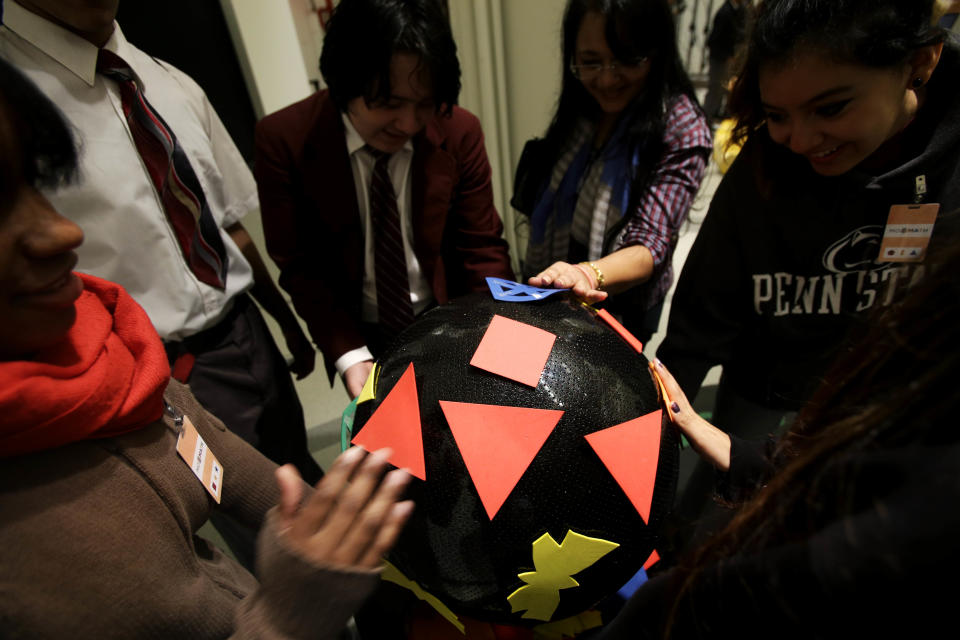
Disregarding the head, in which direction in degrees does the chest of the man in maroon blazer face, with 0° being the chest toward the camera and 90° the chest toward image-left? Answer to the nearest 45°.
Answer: approximately 0°

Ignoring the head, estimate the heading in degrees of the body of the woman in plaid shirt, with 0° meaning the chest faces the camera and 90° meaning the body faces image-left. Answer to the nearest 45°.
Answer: approximately 45°

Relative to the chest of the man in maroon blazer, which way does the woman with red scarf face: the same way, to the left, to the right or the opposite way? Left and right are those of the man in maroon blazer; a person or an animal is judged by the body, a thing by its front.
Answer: to the left

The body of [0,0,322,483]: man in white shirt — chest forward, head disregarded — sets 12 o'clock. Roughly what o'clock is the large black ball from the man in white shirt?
The large black ball is roughly at 1 o'clock from the man in white shirt.

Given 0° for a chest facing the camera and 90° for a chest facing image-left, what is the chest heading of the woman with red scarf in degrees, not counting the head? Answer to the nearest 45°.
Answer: approximately 270°

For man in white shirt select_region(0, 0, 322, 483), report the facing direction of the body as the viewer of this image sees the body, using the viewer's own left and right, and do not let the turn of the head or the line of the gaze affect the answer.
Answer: facing the viewer and to the right of the viewer

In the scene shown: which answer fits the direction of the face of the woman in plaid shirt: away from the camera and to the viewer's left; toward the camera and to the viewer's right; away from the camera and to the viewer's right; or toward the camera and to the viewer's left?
toward the camera and to the viewer's left
